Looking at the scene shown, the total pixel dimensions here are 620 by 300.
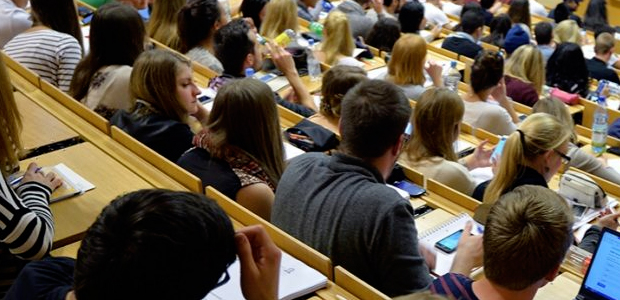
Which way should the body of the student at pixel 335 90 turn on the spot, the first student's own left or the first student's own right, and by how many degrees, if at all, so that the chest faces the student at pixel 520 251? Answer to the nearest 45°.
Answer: approximately 135° to the first student's own right

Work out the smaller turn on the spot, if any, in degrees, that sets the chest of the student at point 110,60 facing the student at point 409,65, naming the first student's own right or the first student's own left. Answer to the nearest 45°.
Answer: approximately 45° to the first student's own right

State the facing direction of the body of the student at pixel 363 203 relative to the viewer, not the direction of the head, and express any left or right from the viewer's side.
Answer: facing away from the viewer and to the right of the viewer
